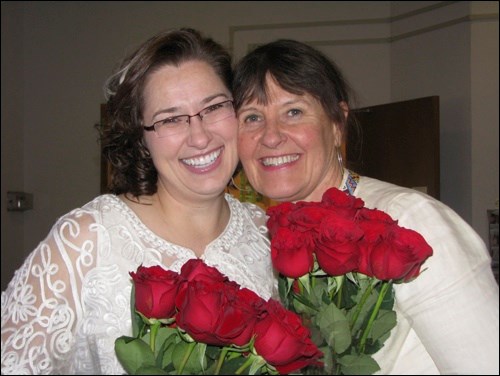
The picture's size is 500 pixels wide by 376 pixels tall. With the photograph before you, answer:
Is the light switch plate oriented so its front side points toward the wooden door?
no

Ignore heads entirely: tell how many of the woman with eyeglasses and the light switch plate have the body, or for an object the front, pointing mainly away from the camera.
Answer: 0

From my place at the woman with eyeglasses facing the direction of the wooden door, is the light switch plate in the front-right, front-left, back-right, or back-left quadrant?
front-left

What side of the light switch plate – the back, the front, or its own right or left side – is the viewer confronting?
front

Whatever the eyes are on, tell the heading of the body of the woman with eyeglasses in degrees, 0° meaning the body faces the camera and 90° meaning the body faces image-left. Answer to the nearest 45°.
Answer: approximately 315°

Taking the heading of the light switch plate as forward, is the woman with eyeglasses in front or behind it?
in front

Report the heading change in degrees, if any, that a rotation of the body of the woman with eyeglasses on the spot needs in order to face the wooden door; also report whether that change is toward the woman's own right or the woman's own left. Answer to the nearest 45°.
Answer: approximately 90° to the woman's own left

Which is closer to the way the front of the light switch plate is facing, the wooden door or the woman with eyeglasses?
the woman with eyeglasses

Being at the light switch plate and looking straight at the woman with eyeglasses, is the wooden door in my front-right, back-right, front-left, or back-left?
front-left

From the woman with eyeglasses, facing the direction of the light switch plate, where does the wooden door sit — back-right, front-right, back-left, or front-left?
front-right

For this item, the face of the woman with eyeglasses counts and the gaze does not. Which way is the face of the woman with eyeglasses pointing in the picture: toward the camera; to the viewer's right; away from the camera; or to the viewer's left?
toward the camera
